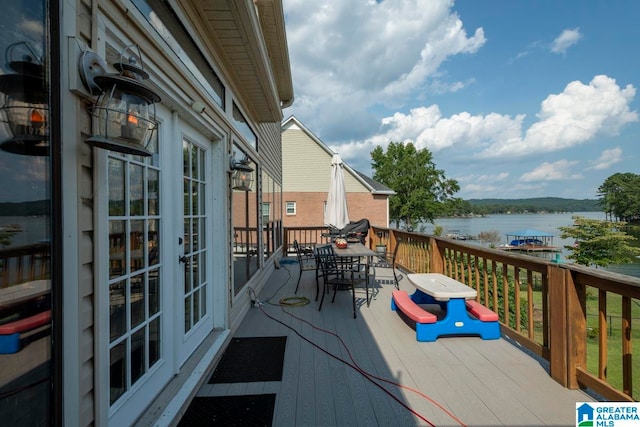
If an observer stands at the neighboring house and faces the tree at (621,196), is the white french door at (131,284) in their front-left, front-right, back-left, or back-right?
back-right

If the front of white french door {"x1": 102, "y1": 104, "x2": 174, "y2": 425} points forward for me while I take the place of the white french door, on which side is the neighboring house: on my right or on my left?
on my left

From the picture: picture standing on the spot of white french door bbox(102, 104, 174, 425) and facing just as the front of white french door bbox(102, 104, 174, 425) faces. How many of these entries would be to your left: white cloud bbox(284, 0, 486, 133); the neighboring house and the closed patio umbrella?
3

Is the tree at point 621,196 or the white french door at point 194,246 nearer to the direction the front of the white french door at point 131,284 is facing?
the tree

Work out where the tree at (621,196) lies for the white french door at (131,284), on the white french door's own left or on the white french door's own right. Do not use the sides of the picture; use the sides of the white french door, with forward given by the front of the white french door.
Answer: on the white french door's own left

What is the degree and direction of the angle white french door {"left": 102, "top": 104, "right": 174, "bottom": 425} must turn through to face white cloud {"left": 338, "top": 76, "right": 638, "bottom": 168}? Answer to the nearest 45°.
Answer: approximately 45° to its left

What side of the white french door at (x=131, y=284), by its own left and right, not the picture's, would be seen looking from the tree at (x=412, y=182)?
left

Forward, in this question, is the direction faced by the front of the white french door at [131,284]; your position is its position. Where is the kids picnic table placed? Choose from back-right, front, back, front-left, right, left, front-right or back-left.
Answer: front-left

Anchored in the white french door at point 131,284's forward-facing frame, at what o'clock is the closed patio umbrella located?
The closed patio umbrella is roughly at 9 o'clock from the white french door.

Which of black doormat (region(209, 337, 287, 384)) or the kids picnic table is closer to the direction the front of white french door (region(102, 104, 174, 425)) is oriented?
the kids picnic table

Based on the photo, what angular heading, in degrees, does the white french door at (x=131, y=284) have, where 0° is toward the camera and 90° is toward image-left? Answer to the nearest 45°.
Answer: approximately 315°

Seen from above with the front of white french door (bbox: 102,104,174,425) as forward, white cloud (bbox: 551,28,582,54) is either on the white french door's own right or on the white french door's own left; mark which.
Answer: on the white french door's own left

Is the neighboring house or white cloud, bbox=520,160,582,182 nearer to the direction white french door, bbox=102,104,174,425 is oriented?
the white cloud

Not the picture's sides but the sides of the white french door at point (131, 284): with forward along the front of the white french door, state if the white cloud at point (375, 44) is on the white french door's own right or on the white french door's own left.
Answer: on the white french door's own left
